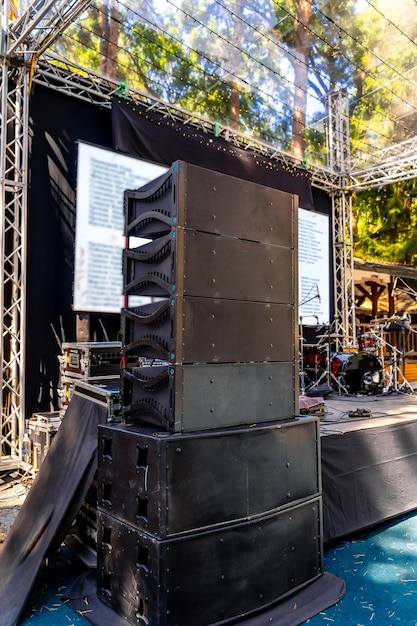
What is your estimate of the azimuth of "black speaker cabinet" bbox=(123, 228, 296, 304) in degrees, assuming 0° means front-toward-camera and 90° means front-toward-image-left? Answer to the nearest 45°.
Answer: approximately 315°

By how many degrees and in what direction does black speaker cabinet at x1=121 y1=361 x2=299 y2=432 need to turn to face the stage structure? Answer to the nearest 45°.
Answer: approximately 180°

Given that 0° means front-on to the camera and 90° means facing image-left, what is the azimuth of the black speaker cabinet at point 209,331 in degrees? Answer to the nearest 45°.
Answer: approximately 315°

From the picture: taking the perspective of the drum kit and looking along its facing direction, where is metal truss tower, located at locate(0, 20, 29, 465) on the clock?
The metal truss tower is roughly at 3 o'clock from the drum kit.

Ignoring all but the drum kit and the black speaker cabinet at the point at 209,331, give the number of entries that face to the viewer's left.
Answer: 0

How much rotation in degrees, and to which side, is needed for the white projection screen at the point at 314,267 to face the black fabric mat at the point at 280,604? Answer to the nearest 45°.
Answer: approximately 45° to its right

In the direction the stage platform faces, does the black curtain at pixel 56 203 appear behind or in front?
behind
